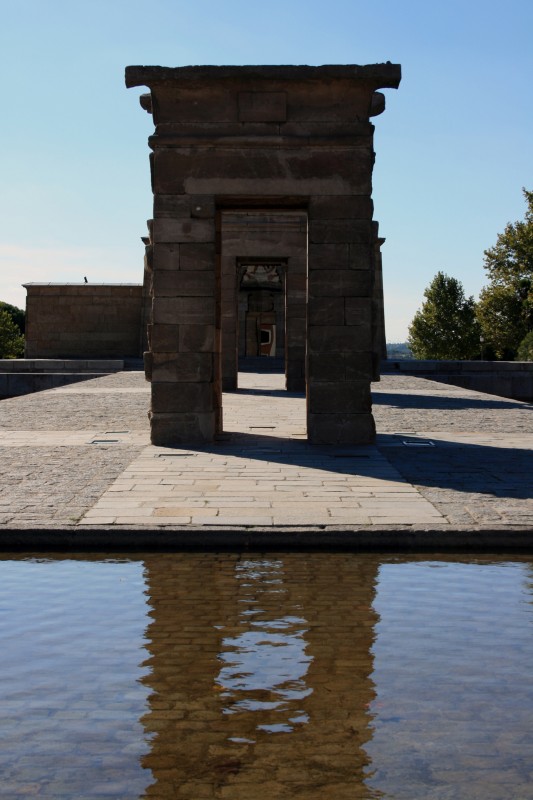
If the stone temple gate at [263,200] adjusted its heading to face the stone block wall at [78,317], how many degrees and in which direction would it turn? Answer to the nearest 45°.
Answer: approximately 180°

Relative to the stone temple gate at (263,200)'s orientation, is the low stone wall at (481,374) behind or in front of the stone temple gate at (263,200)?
behind

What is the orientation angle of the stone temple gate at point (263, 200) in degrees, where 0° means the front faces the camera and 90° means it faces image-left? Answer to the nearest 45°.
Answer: approximately 0°

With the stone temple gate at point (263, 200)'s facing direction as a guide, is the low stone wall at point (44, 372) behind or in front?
behind
